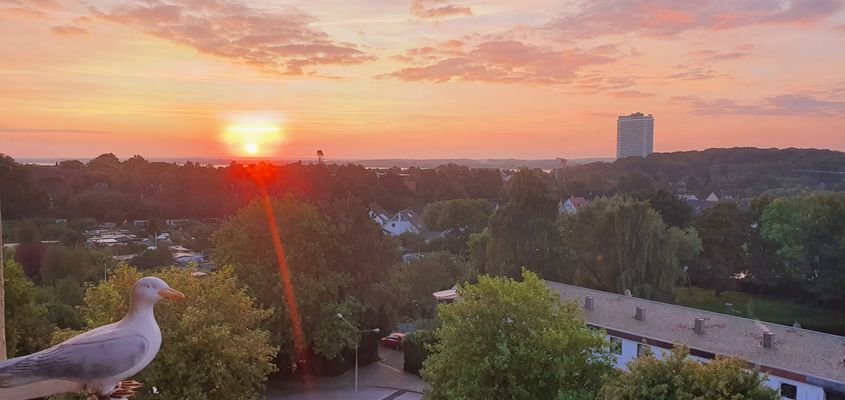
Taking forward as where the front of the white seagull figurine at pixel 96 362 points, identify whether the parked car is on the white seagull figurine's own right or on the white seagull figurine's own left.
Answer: on the white seagull figurine's own left

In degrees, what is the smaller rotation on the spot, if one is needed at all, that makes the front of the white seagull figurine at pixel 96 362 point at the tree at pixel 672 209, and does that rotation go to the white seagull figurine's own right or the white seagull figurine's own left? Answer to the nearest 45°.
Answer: approximately 45° to the white seagull figurine's own left

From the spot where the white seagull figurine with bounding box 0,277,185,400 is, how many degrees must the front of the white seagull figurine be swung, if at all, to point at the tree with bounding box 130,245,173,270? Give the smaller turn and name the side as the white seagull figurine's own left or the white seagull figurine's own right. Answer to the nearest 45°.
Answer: approximately 90° to the white seagull figurine's own left

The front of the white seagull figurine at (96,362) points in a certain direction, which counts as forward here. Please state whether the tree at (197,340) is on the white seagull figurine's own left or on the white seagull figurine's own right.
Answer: on the white seagull figurine's own left

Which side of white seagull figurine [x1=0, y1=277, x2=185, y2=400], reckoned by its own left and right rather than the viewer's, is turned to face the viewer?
right

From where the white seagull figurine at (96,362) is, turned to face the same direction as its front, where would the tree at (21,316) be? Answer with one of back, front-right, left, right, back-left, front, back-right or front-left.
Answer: left

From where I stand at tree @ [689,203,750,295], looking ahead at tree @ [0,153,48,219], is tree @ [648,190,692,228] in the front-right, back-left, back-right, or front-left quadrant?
front-right

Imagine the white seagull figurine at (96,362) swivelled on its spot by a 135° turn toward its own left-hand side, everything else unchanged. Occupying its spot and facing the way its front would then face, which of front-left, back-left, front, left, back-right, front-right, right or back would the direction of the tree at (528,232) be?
right

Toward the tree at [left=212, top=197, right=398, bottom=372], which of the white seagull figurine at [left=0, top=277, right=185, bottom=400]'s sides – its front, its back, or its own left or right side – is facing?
left

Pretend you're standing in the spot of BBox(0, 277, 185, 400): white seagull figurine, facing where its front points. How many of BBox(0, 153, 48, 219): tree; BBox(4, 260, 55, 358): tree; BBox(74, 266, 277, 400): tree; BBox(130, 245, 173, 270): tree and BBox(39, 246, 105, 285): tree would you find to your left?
5

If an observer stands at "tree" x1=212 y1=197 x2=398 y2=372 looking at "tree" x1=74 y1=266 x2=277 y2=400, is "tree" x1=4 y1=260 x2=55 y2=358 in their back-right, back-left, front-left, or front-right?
front-right

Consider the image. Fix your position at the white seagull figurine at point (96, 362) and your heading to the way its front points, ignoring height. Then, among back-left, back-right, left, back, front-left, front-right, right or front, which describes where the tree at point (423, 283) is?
front-left

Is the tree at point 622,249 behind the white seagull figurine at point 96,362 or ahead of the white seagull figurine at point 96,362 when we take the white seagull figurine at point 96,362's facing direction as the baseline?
ahead

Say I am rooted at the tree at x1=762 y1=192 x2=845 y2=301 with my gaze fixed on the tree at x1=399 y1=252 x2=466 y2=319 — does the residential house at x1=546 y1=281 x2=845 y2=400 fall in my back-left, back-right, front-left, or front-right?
front-left

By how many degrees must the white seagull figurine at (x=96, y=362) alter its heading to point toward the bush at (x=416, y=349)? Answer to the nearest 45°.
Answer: approximately 45° to its left
